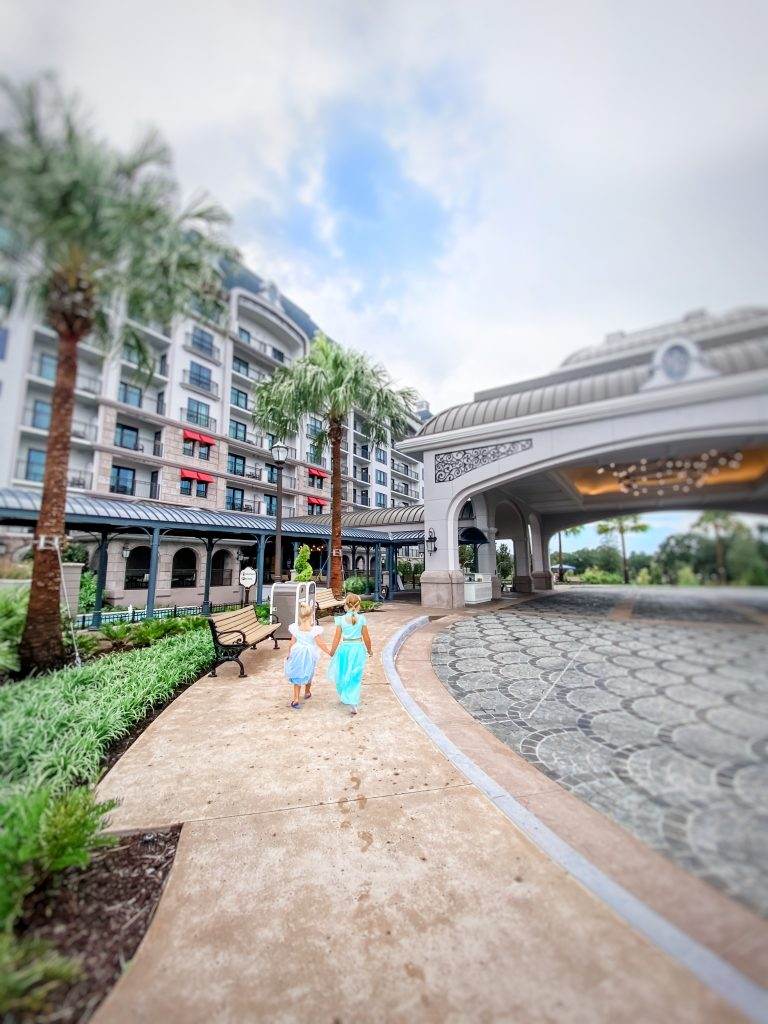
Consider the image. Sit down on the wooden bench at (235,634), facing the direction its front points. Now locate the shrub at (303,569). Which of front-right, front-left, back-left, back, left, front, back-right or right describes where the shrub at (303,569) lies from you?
left

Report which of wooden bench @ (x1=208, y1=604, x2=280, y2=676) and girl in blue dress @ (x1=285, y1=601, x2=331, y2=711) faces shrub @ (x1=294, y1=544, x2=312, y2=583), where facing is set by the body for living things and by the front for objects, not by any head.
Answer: the girl in blue dress

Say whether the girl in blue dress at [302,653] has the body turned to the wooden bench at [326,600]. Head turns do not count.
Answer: yes

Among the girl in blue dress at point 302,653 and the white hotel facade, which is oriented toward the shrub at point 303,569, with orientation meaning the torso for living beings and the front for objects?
the girl in blue dress

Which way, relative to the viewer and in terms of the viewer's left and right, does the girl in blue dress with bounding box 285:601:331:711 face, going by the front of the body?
facing away from the viewer

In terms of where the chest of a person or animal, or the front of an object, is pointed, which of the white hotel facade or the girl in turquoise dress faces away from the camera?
the girl in turquoise dress

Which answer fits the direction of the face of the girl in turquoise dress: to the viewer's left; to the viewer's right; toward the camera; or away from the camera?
away from the camera

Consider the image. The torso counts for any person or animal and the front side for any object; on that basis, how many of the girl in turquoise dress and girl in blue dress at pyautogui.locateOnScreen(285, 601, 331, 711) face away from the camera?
2

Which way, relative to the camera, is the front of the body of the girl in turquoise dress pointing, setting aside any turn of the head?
away from the camera

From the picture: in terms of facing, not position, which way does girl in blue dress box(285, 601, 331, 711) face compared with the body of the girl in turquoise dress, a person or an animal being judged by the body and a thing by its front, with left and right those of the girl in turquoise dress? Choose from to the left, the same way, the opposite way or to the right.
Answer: the same way

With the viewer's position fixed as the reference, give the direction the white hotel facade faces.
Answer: facing the viewer and to the right of the viewer
